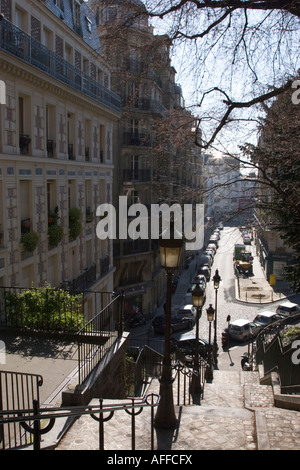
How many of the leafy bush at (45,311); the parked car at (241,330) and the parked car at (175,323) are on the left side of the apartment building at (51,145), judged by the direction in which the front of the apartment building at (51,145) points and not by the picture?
2

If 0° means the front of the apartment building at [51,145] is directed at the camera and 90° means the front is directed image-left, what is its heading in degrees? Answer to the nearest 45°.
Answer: approximately 315°

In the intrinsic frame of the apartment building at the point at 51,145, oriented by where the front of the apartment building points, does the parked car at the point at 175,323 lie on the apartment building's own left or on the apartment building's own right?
on the apartment building's own left

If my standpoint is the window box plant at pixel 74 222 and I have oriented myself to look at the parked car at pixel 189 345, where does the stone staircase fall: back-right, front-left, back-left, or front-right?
back-right

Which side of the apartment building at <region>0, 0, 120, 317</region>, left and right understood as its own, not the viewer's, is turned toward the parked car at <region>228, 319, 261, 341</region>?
left

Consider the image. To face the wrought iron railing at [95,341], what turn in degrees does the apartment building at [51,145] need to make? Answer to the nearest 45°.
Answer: approximately 45° to its right

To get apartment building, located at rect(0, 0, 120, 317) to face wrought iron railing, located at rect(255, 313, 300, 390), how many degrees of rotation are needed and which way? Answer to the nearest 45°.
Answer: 0° — it already faces it

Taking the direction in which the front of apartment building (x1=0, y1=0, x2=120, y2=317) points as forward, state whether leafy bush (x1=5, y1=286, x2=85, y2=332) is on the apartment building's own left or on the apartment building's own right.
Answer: on the apartment building's own right

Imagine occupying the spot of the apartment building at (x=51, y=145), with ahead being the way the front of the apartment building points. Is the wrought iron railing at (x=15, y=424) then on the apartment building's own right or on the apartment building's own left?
on the apartment building's own right

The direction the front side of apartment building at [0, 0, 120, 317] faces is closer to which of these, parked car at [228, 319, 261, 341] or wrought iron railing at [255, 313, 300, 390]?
the wrought iron railing
